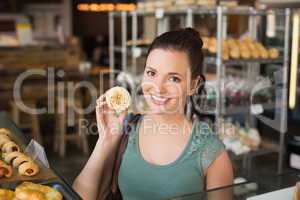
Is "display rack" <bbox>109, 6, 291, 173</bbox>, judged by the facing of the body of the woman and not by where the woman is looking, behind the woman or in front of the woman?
behind

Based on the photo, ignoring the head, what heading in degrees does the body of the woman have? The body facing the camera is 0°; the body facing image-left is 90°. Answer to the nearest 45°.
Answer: approximately 45°

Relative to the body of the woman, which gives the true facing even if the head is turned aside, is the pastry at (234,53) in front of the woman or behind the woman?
behind

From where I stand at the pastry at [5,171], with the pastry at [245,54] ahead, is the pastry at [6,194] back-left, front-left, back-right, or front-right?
back-right
